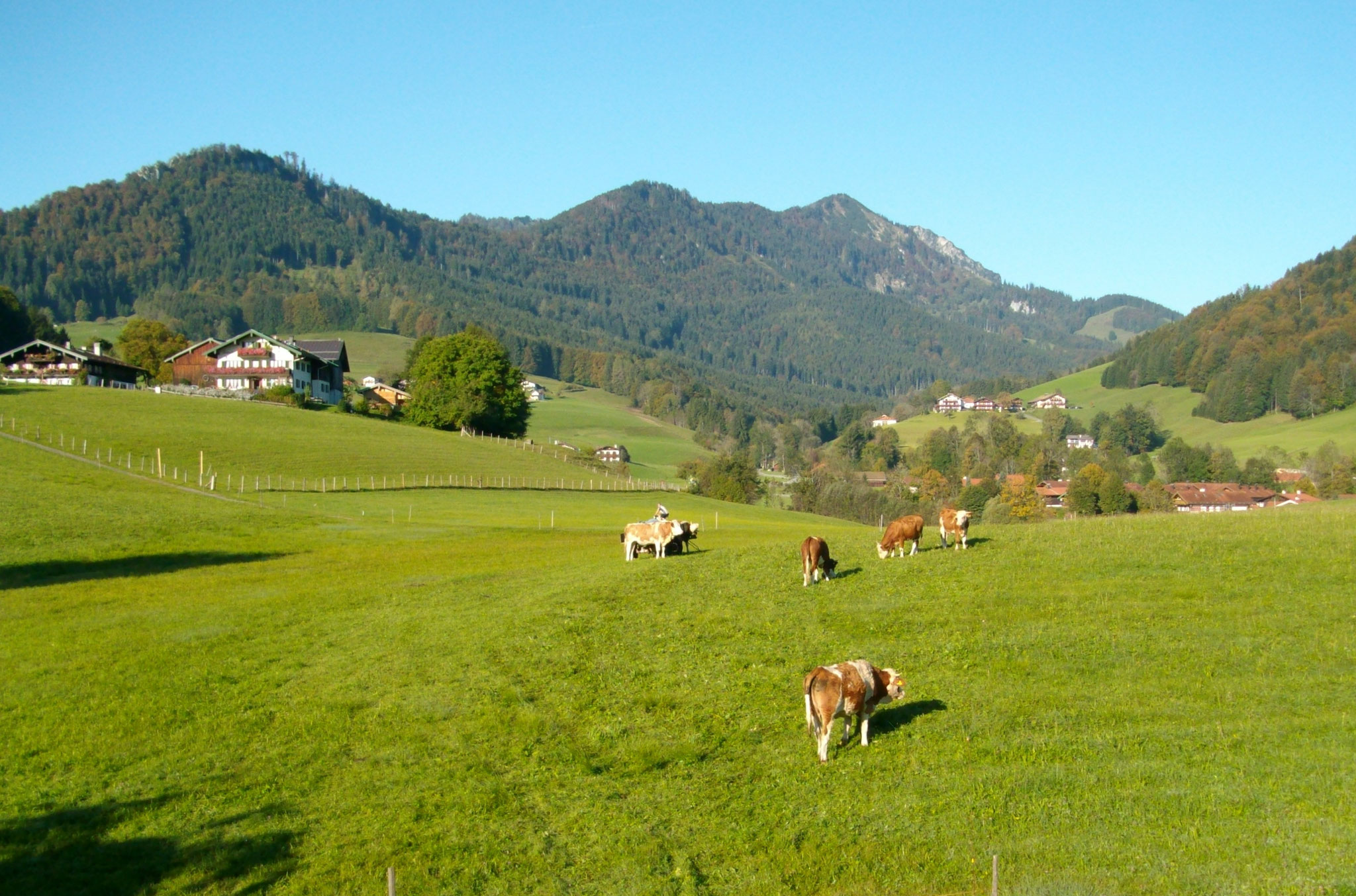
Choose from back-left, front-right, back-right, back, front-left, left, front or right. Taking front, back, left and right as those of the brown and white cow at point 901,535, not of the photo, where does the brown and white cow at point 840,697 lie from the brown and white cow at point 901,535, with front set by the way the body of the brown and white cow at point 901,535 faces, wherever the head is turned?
front-left

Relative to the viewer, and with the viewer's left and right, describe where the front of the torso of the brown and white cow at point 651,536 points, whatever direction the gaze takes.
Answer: facing to the right of the viewer

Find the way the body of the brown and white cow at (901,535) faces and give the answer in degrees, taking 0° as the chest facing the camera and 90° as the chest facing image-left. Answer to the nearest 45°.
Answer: approximately 45°

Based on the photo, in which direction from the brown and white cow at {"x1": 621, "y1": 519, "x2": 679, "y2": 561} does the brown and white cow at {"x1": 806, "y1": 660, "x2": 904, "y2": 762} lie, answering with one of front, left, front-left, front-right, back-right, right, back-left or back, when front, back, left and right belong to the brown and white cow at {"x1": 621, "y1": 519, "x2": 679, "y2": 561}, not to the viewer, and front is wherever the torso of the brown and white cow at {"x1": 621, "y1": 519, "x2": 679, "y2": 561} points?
right

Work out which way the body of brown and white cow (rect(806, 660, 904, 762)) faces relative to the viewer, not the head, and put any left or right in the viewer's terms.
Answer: facing away from the viewer and to the right of the viewer

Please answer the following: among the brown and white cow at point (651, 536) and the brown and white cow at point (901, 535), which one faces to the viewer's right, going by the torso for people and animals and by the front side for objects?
the brown and white cow at point (651, 536)

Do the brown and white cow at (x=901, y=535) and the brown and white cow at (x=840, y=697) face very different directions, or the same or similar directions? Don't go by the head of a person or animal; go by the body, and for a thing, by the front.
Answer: very different directions
